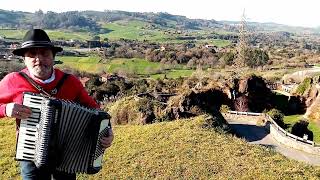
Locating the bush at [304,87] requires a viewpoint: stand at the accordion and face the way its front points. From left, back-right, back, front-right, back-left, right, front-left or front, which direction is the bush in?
back-left

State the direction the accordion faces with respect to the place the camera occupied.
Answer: facing the viewer

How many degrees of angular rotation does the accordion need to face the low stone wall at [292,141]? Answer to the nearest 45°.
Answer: approximately 135° to its left

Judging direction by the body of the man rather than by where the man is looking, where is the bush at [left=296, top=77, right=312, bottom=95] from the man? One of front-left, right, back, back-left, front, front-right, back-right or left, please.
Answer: back-left

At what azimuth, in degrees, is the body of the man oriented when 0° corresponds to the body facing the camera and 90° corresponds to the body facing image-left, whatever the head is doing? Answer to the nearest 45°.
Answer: approximately 0°

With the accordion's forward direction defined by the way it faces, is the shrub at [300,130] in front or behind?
behind
